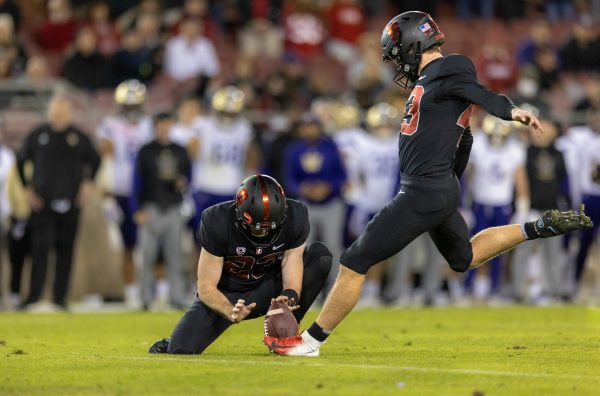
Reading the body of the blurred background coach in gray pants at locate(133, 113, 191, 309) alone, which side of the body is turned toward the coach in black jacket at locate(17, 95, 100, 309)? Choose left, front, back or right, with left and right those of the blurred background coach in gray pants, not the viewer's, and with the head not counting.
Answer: right

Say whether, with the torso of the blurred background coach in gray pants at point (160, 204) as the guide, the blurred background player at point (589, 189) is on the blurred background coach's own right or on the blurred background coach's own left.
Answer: on the blurred background coach's own left
